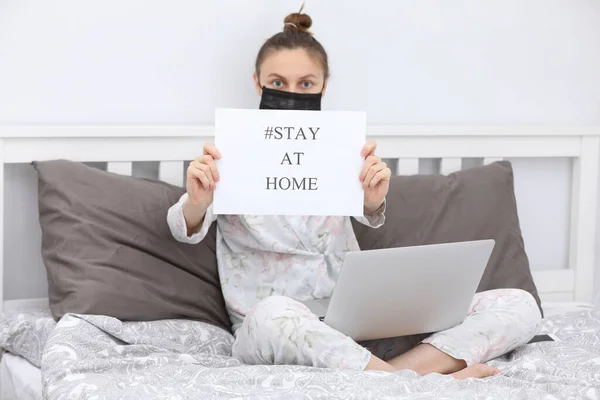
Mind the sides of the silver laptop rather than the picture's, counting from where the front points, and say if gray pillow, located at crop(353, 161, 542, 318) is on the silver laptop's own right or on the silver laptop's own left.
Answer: on the silver laptop's own right

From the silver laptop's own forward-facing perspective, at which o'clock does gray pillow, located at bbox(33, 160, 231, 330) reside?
The gray pillow is roughly at 11 o'clock from the silver laptop.

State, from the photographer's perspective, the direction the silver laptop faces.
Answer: facing away from the viewer and to the left of the viewer

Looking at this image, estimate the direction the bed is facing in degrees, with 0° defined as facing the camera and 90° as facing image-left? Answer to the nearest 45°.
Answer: approximately 0°

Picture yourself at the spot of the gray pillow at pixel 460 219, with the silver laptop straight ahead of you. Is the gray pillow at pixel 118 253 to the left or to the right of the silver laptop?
right
